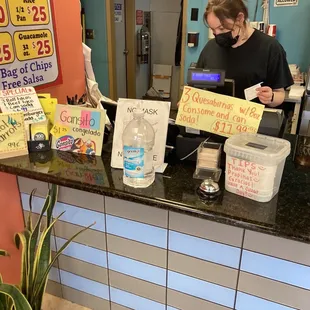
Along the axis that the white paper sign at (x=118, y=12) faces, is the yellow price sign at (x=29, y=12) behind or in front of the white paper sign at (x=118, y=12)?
in front

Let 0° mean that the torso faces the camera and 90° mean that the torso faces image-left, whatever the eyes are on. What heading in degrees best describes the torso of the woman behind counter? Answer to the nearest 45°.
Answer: approximately 45°

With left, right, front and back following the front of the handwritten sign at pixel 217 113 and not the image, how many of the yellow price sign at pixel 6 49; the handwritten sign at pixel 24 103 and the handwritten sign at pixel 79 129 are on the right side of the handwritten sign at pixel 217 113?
3

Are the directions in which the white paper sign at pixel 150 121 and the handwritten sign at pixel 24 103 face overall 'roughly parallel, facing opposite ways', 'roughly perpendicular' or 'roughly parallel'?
roughly parallel

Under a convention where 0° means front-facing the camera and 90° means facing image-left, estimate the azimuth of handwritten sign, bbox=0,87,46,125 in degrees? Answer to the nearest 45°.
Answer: approximately 0°

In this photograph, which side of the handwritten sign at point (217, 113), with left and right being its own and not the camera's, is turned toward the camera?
front

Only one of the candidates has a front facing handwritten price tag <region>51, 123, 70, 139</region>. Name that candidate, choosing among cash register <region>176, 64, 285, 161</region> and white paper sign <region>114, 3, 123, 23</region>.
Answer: the white paper sign

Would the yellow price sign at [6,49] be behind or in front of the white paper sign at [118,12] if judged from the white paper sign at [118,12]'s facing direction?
in front

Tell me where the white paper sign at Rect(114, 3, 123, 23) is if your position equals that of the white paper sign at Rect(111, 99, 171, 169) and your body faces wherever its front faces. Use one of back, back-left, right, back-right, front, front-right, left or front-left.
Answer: back

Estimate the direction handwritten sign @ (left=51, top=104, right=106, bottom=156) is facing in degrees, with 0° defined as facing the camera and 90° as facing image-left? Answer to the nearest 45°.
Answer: approximately 0°

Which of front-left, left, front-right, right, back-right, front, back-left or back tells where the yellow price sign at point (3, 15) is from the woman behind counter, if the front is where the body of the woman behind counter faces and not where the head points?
front

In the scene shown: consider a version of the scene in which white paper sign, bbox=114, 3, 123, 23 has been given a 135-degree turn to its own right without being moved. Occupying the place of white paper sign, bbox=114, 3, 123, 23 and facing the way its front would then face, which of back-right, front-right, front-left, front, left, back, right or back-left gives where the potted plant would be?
back-left

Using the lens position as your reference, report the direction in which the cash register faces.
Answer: facing away from the viewer

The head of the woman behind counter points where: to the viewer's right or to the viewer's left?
to the viewer's left
